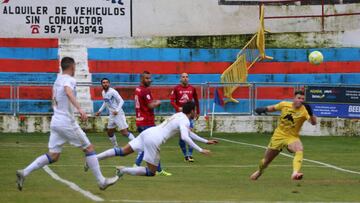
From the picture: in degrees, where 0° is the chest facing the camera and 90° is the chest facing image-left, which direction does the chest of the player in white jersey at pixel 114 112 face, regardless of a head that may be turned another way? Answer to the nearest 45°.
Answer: approximately 45°

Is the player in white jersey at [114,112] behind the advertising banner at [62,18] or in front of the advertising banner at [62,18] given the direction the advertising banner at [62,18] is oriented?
in front

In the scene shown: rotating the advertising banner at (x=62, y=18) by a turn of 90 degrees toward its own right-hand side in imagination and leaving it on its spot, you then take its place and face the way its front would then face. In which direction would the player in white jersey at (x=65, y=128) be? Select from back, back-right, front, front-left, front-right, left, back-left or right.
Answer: left

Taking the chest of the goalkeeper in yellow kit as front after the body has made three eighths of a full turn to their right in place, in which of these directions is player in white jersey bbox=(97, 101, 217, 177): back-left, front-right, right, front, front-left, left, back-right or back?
left

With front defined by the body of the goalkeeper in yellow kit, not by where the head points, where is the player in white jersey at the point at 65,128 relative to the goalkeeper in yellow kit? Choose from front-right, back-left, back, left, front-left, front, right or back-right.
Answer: front-right

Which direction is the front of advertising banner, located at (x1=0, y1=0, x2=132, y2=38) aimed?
toward the camera

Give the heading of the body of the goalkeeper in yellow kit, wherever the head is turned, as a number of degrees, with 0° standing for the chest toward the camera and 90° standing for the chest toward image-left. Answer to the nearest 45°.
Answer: approximately 0°

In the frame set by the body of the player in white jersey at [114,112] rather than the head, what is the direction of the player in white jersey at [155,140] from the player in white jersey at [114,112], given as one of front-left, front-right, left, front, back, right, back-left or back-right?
front-left

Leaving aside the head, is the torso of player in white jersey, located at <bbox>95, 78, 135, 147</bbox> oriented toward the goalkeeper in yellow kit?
no
